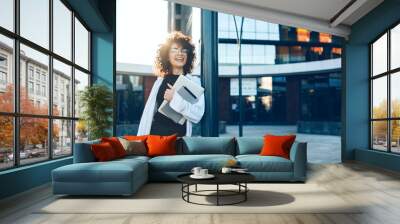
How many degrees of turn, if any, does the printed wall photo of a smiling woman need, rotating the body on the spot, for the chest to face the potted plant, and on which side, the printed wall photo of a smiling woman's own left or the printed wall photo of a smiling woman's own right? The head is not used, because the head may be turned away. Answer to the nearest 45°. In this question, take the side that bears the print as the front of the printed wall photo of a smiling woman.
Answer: approximately 45° to the smiling woman's own right

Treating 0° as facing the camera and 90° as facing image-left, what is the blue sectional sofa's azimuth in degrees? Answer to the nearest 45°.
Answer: approximately 0°

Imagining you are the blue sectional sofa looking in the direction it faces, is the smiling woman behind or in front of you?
behind

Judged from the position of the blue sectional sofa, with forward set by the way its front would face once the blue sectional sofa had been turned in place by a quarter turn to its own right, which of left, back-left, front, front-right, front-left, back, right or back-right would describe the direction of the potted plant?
front-right

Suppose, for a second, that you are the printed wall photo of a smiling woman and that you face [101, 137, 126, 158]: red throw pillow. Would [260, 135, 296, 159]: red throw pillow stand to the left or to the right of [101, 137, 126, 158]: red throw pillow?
left

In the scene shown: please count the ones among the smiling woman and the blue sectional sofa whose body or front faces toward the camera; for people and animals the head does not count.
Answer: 2

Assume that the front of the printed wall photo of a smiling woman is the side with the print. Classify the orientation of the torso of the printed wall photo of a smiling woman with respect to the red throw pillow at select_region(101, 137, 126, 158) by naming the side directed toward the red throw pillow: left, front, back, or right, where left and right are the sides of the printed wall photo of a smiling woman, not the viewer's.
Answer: front
